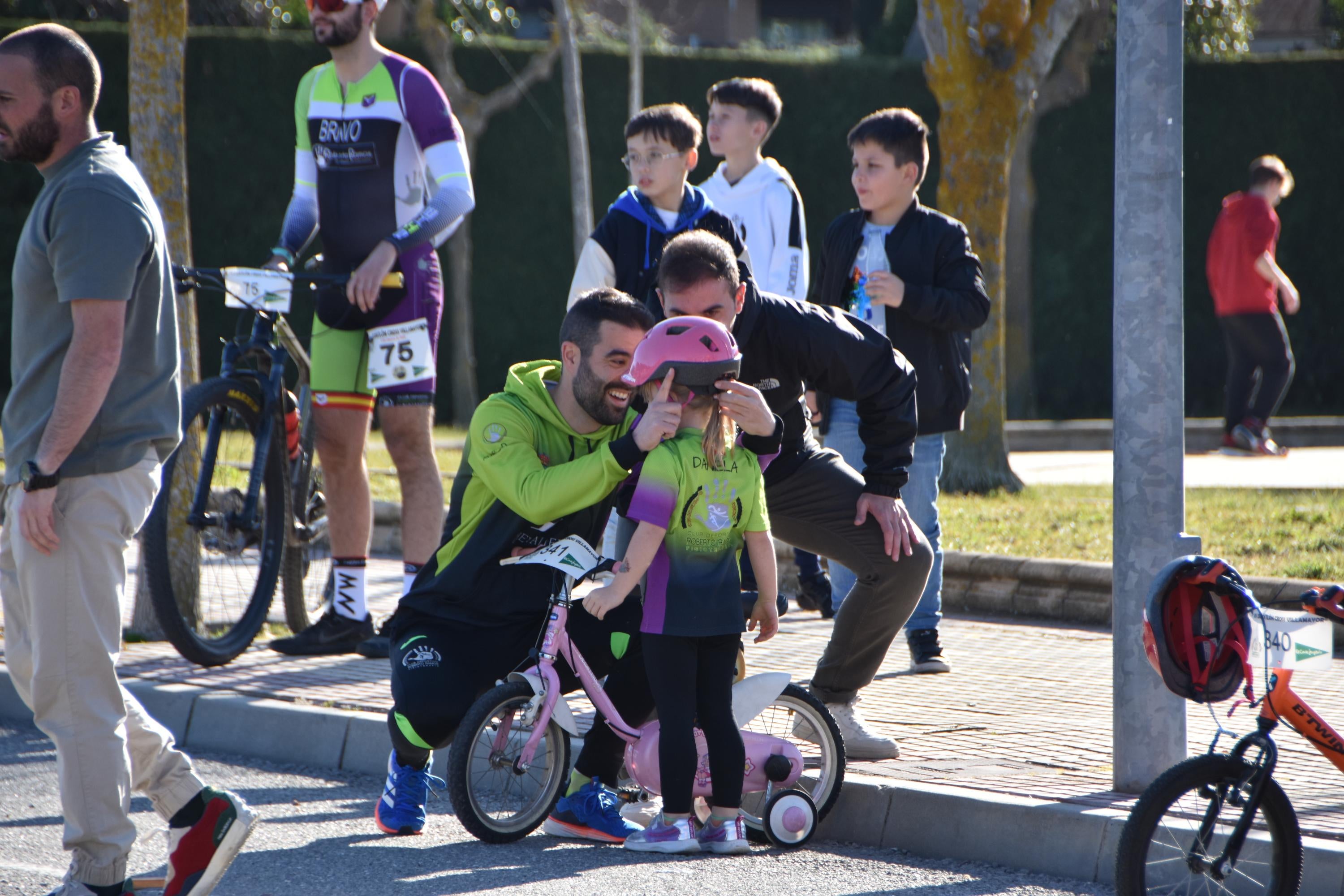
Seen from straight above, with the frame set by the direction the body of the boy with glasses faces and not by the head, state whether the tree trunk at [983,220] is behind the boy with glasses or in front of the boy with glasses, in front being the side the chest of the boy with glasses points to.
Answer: behind

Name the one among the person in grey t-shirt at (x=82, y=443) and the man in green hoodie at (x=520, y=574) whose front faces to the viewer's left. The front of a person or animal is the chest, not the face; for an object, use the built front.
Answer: the person in grey t-shirt

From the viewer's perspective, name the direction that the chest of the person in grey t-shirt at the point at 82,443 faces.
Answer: to the viewer's left

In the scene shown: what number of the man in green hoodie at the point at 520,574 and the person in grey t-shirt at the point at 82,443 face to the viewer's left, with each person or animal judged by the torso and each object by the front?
1

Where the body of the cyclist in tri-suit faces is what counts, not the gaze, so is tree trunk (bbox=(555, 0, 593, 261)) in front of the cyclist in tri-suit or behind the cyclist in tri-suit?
behind

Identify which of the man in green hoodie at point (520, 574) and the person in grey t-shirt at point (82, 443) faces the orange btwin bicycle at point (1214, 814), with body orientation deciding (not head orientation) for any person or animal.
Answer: the man in green hoodie

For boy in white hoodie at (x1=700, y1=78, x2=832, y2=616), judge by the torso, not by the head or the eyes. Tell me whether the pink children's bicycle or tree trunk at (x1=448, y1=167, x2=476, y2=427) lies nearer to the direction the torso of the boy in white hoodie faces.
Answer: the pink children's bicycle

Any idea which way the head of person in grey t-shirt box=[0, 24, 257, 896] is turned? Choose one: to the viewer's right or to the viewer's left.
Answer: to the viewer's left

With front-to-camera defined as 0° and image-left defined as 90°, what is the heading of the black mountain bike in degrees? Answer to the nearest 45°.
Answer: approximately 45°

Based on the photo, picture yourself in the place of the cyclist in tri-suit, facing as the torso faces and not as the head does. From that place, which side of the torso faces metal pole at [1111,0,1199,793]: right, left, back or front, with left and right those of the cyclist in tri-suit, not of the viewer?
left

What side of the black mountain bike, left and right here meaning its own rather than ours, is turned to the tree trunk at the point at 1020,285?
back

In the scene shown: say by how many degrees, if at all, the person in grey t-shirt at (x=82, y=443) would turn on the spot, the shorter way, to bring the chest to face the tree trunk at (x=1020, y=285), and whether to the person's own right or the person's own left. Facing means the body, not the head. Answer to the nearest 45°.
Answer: approximately 135° to the person's own right
